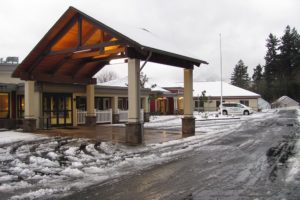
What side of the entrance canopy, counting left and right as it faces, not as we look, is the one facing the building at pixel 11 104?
right

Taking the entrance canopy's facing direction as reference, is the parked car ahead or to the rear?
to the rear
